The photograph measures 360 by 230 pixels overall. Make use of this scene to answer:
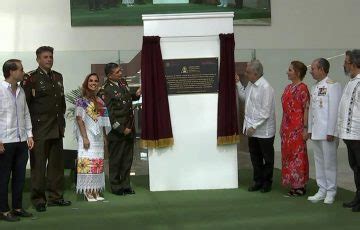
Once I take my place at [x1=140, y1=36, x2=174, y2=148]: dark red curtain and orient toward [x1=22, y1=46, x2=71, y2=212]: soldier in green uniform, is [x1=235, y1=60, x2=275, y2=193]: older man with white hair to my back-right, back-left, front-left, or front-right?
back-left

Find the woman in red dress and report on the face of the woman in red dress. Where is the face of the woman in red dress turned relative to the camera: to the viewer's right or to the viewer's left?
to the viewer's left

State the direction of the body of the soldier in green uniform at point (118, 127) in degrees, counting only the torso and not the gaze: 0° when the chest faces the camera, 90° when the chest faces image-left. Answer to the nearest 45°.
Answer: approximately 315°

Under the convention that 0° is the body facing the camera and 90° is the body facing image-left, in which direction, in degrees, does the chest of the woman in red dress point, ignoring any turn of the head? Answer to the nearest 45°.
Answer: approximately 45°

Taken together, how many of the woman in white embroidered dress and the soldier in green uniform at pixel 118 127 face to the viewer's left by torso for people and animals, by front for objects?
0

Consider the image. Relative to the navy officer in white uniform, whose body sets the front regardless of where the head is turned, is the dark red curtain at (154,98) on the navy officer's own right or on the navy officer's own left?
on the navy officer's own right

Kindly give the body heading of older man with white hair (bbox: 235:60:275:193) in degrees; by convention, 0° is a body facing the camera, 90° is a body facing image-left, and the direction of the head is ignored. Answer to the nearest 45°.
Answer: approximately 45°

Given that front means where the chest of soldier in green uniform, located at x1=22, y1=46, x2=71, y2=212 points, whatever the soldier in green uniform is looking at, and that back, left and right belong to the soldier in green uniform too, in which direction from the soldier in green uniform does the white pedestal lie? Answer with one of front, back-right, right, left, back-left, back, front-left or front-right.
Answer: front-left
